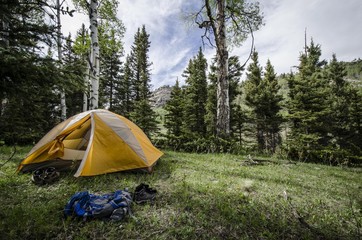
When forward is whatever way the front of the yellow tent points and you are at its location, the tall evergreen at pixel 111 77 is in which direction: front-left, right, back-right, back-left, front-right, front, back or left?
back

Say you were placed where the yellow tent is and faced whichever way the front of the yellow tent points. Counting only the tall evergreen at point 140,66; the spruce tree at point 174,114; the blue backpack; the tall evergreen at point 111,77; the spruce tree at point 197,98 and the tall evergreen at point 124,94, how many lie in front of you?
1

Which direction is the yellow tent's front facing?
toward the camera

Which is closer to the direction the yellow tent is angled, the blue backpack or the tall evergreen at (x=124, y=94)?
the blue backpack

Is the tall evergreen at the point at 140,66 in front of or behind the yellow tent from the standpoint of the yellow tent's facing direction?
behind

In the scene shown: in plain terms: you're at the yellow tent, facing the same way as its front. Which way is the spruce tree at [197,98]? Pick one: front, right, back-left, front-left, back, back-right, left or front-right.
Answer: back-left

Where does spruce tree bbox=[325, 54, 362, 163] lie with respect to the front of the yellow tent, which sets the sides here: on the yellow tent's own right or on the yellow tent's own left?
on the yellow tent's own left

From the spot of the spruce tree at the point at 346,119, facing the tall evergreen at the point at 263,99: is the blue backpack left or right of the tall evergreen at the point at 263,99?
left

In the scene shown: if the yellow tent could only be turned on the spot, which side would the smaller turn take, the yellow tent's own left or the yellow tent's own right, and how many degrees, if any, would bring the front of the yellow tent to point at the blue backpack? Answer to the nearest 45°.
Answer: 0° — it already faces it

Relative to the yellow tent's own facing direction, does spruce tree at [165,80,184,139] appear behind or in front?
behind

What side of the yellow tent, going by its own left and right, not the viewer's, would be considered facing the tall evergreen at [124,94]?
back
